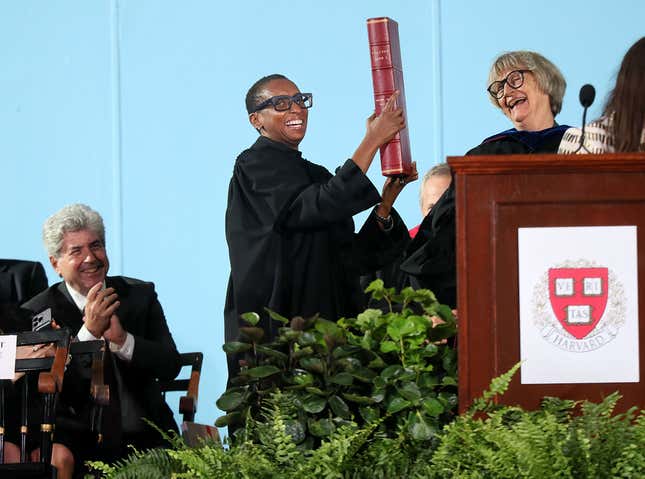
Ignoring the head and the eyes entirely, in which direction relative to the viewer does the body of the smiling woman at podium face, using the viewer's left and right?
facing the viewer and to the left of the viewer

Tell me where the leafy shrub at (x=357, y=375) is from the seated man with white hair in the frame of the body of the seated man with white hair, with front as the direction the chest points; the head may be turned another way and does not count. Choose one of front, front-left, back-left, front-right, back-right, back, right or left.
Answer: front-left

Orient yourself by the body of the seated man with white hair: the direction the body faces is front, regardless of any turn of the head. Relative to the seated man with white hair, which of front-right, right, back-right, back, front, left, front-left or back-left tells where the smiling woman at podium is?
left

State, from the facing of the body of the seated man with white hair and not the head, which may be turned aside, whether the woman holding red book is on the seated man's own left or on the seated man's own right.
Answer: on the seated man's own left

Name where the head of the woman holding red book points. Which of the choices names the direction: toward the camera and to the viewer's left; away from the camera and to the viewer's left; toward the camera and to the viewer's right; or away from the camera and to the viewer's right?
toward the camera and to the viewer's right

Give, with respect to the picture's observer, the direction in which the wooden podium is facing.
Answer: facing the viewer

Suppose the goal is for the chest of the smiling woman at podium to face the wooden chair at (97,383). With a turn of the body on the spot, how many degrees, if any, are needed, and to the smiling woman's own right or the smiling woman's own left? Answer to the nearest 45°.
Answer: approximately 45° to the smiling woman's own right

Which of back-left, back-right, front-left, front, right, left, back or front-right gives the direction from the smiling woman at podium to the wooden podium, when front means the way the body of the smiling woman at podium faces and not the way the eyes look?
front-left

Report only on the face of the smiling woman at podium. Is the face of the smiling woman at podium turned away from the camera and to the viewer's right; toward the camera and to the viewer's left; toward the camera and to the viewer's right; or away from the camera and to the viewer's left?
toward the camera and to the viewer's left

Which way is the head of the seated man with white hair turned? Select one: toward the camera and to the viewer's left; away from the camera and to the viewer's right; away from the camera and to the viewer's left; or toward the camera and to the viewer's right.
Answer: toward the camera and to the viewer's right
